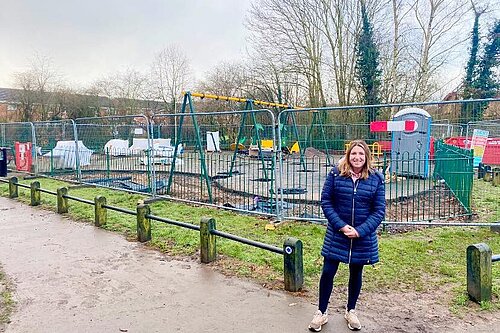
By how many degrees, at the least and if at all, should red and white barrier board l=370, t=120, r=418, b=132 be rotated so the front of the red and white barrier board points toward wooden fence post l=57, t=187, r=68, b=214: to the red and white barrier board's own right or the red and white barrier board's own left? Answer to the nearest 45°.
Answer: approximately 45° to the red and white barrier board's own right

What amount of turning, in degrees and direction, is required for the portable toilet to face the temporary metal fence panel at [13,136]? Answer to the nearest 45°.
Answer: approximately 90° to its right

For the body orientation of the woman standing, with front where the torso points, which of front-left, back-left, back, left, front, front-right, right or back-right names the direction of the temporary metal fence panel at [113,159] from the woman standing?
back-right

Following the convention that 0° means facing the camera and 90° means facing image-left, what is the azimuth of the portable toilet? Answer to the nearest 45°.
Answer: approximately 0°

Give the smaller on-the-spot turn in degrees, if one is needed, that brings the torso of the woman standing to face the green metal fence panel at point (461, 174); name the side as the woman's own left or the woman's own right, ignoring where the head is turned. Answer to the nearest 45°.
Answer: approximately 180°

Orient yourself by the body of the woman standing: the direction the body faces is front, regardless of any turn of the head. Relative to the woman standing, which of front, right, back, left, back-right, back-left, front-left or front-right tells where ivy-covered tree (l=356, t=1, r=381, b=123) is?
back

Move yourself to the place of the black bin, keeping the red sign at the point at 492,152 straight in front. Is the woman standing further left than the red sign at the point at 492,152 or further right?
right

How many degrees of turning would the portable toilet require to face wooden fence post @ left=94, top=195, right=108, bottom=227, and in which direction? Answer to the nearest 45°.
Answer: approximately 45° to its right

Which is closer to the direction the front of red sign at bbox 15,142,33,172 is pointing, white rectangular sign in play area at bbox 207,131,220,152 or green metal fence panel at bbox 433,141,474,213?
the green metal fence panel

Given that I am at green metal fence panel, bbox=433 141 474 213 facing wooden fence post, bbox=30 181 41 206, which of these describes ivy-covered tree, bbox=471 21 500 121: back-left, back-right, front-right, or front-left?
back-right

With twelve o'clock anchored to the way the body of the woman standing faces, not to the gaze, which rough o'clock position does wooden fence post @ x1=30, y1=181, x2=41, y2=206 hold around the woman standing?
The wooden fence post is roughly at 4 o'clock from the woman standing.

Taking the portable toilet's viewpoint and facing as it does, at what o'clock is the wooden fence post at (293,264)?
The wooden fence post is roughly at 12 o'clock from the portable toilet.
